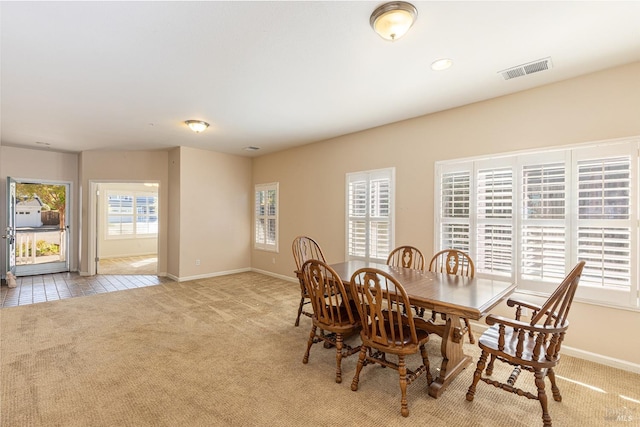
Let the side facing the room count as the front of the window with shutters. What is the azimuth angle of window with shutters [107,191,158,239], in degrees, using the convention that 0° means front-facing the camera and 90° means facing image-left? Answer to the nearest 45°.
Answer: approximately 0°

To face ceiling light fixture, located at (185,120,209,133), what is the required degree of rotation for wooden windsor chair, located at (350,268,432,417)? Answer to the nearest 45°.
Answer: approximately 90° to its left

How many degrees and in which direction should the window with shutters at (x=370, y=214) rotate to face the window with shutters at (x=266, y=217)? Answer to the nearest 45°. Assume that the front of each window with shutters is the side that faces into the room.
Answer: approximately 90° to its right

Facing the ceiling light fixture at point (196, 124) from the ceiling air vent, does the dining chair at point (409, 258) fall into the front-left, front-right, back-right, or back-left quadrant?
front-right

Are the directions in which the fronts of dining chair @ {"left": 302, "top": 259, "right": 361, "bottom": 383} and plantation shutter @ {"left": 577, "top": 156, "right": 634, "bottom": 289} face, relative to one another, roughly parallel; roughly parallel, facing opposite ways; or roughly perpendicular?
roughly parallel, facing opposite ways

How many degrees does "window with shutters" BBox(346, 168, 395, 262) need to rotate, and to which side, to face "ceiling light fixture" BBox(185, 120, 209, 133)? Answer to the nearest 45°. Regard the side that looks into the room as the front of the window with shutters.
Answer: approximately 45° to its right

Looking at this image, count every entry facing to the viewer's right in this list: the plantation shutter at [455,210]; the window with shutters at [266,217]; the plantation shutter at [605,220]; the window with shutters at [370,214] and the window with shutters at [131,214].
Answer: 0

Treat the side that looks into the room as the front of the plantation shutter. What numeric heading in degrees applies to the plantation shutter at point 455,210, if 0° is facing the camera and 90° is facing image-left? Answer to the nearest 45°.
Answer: approximately 45°
